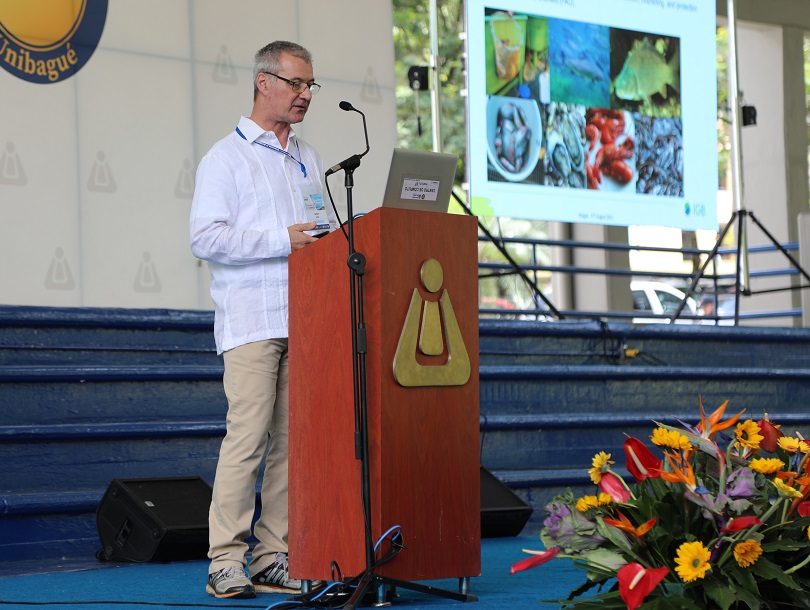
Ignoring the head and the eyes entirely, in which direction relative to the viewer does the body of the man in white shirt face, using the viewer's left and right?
facing the viewer and to the right of the viewer

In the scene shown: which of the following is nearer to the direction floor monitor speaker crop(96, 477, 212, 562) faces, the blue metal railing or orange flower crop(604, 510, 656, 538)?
the orange flower

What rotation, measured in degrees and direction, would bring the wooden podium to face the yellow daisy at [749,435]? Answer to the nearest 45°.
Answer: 0° — it already faces it

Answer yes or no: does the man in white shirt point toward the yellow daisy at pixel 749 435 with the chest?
yes
